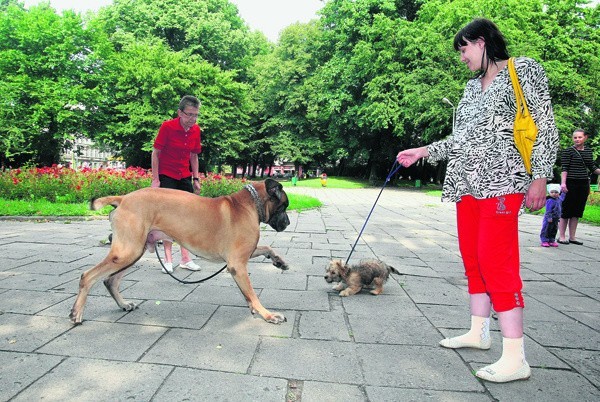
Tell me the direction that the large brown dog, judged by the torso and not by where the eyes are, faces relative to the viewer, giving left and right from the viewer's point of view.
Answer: facing to the right of the viewer

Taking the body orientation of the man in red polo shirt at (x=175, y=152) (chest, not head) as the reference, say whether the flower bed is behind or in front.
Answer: behind

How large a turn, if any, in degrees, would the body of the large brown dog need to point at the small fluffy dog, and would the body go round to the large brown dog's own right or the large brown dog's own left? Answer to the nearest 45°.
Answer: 0° — it already faces it

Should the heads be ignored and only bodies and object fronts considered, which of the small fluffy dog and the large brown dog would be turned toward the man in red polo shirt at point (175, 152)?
the small fluffy dog

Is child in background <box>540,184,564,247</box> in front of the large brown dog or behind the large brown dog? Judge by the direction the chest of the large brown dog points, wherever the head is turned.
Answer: in front

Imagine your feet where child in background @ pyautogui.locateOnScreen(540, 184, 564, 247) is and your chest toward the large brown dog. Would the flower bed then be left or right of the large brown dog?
right

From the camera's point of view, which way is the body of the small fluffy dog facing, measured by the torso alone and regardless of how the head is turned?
to the viewer's left

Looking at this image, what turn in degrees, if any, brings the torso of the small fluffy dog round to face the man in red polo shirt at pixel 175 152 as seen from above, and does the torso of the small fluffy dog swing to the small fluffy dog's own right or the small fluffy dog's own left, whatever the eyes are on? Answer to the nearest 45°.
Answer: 0° — it already faces them

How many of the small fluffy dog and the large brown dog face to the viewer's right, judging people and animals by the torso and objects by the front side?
1

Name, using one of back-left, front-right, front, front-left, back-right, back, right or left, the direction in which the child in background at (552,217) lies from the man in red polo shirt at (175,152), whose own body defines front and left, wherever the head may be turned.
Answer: front-left

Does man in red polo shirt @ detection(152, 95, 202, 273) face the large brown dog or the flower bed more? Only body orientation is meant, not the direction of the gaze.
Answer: the large brown dog

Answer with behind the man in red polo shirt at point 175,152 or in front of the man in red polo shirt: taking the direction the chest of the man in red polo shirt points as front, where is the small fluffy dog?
in front

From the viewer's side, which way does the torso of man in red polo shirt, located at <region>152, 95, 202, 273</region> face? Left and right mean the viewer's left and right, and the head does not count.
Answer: facing the viewer and to the right of the viewer

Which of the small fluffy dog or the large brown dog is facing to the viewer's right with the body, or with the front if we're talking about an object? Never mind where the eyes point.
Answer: the large brown dog

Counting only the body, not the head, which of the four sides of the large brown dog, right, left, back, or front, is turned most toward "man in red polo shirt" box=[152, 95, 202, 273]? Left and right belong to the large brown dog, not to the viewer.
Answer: left
